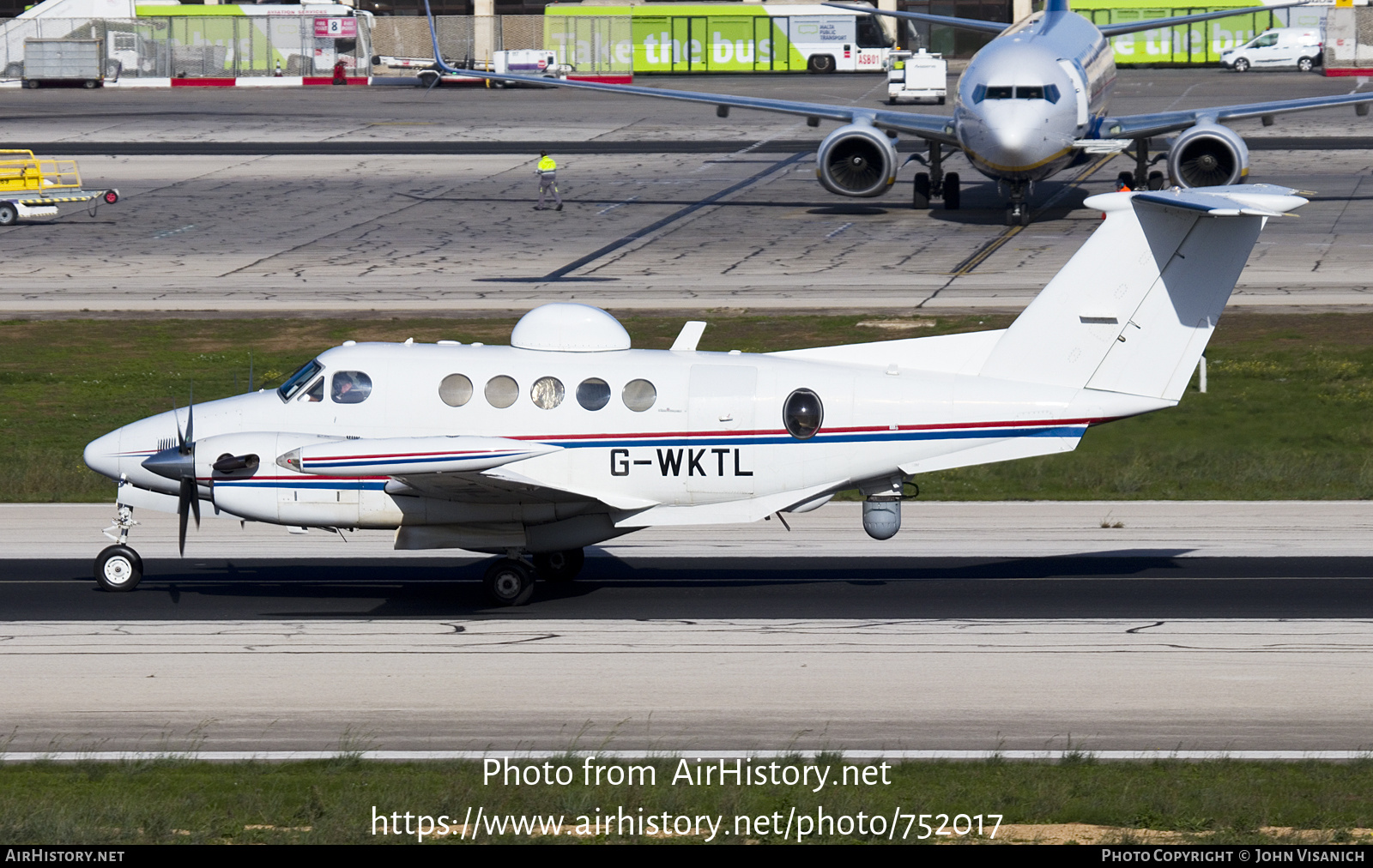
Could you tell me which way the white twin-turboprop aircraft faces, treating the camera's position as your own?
facing to the left of the viewer

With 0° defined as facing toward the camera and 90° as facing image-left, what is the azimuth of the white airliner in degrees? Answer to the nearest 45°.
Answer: approximately 0°
